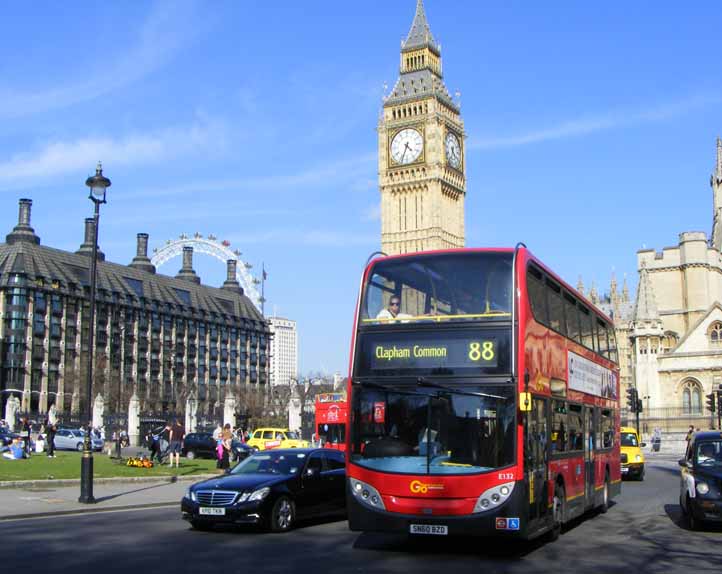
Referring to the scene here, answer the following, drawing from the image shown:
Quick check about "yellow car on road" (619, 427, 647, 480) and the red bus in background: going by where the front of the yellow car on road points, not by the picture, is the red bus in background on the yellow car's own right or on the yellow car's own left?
on the yellow car's own right

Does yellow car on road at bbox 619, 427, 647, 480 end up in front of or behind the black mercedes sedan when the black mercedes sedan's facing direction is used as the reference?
behind

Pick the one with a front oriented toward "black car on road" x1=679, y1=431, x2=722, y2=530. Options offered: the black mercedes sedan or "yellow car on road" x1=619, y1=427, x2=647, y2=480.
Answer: "yellow car on road" x1=619, y1=427, x2=647, y2=480

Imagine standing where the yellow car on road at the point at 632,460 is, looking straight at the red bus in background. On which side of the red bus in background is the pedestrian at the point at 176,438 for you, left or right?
left

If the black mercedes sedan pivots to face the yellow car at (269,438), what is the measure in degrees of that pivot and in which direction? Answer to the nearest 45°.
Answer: approximately 135° to its right

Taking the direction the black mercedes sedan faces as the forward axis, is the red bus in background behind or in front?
behind

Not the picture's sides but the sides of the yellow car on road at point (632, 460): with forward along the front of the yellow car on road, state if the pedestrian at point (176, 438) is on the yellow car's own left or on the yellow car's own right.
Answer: on the yellow car's own right

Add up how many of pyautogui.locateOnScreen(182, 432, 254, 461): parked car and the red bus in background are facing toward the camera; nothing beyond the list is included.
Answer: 1
